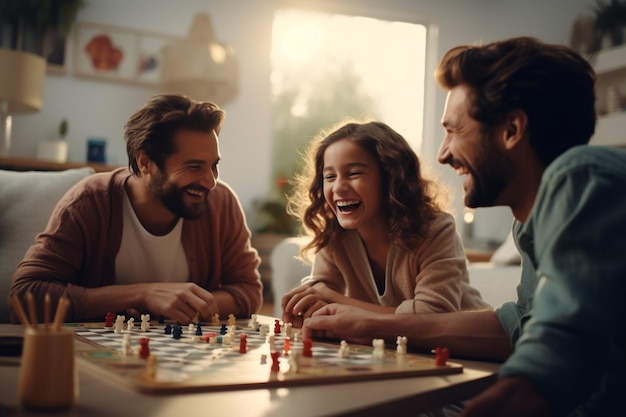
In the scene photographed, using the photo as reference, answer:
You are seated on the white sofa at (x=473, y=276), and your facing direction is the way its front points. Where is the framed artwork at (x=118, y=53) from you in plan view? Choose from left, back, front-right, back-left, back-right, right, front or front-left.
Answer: back-right

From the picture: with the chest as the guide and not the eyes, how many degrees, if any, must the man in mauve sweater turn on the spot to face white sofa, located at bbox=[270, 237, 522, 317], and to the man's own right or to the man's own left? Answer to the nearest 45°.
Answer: approximately 90° to the man's own left

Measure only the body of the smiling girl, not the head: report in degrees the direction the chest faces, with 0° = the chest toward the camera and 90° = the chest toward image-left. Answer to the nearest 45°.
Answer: approximately 45°

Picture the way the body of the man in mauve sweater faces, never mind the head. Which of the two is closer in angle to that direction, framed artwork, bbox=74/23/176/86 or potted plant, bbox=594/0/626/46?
the potted plant

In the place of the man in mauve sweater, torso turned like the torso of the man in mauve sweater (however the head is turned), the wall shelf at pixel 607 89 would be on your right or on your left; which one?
on your left

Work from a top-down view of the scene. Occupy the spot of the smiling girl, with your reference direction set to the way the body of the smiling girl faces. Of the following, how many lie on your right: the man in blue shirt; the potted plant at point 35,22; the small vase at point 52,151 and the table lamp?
3

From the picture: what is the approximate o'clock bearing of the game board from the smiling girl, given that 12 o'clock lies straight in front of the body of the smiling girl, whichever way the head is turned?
The game board is roughly at 11 o'clock from the smiling girl.

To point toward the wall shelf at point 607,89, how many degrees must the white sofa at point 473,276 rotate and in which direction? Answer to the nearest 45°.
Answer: approximately 135° to its left

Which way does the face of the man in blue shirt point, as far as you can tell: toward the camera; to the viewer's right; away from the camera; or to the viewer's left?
to the viewer's left

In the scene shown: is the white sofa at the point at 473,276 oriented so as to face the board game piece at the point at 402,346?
yes

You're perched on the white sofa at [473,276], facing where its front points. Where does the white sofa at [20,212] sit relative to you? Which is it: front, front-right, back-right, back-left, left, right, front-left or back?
front-right

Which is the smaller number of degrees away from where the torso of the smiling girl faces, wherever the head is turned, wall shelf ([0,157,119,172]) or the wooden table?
the wooden table

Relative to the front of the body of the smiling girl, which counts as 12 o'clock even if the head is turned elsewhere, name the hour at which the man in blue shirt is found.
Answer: The man in blue shirt is roughly at 10 o'clock from the smiling girl.

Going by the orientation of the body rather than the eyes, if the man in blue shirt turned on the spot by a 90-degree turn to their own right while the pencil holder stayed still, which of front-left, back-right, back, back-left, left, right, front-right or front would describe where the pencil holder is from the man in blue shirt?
back-left

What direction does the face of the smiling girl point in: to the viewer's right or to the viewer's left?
to the viewer's left

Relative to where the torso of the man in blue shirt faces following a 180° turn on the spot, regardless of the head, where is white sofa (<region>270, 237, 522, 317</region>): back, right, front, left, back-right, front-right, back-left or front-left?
left
